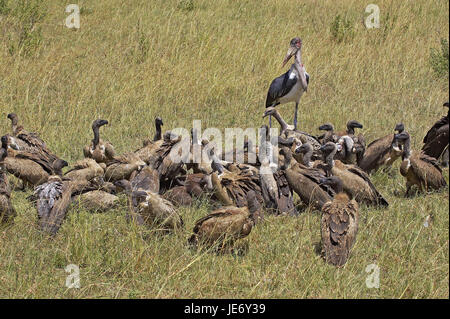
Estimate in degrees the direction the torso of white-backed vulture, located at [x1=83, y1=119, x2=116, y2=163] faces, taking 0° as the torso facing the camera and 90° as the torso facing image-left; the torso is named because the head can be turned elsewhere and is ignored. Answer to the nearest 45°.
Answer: approximately 0°

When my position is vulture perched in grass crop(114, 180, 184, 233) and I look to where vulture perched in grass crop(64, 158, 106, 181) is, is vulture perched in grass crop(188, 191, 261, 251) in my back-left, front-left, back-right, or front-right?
back-right

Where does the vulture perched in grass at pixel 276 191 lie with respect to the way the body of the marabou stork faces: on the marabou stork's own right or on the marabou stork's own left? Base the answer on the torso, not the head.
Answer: on the marabou stork's own right

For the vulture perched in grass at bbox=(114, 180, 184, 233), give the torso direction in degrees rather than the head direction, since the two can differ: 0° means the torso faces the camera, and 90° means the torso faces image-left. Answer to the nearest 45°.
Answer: approximately 90°

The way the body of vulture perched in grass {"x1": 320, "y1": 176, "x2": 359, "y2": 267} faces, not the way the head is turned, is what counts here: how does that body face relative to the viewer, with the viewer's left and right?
facing away from the viewer

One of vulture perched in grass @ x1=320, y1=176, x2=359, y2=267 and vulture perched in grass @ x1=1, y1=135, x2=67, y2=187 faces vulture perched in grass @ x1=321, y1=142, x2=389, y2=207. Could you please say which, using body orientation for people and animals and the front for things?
vulture perched in grass @ x1=320, y1=176, x2=359, y2=267

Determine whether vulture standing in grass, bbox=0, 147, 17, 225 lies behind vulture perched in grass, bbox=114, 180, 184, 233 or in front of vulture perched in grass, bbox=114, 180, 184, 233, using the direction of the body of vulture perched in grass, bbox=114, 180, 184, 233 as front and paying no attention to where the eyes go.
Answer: in front

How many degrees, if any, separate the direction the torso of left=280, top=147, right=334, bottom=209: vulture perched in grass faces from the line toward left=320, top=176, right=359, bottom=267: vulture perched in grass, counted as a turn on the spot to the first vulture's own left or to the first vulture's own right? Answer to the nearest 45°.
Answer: approximately 90° to the first vulture's own left
